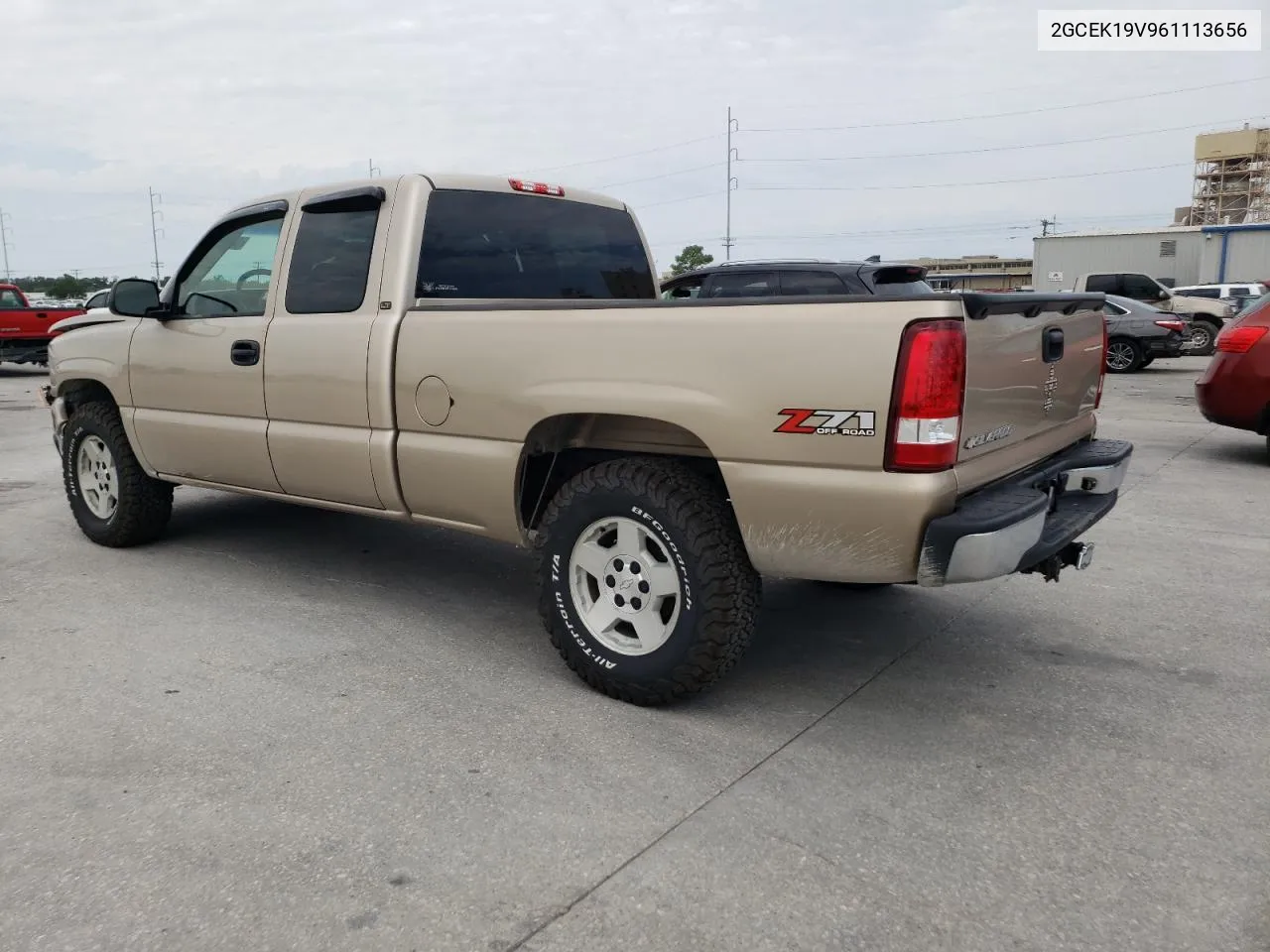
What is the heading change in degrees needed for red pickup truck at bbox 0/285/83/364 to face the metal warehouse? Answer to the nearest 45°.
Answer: approximately 180°

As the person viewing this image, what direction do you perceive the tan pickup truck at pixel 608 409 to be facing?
facing away from the viewer and to the left of the viewer

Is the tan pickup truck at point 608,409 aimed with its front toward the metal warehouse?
no

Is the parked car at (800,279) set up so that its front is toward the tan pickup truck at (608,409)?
no

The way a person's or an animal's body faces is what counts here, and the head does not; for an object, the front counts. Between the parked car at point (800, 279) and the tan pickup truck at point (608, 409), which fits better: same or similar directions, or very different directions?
same or similar directions

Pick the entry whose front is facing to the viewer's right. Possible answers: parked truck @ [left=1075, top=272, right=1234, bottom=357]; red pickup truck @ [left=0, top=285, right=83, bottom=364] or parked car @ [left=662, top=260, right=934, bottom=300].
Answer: parked truck @ [left=1075, top=272, right=1234, bottom=357]

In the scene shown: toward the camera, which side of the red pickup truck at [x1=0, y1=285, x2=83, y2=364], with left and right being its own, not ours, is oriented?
left

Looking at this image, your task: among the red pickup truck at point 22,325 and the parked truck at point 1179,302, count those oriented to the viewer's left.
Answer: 1

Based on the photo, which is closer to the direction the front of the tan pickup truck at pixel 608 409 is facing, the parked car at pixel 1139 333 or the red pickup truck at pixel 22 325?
the red pickup truck

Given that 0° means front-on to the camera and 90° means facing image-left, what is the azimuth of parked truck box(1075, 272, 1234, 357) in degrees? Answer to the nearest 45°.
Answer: approximately 270°

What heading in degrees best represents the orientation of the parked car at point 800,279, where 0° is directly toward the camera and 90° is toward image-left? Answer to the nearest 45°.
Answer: approximately 135°

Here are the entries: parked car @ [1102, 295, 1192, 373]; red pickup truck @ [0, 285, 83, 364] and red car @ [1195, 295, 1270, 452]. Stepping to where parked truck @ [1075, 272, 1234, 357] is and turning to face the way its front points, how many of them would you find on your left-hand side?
0

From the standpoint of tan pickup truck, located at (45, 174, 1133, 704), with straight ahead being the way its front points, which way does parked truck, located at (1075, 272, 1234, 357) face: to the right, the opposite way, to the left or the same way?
the opposite way

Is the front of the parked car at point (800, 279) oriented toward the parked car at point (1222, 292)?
no

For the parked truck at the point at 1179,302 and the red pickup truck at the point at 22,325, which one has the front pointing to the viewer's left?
the red pickup truck
